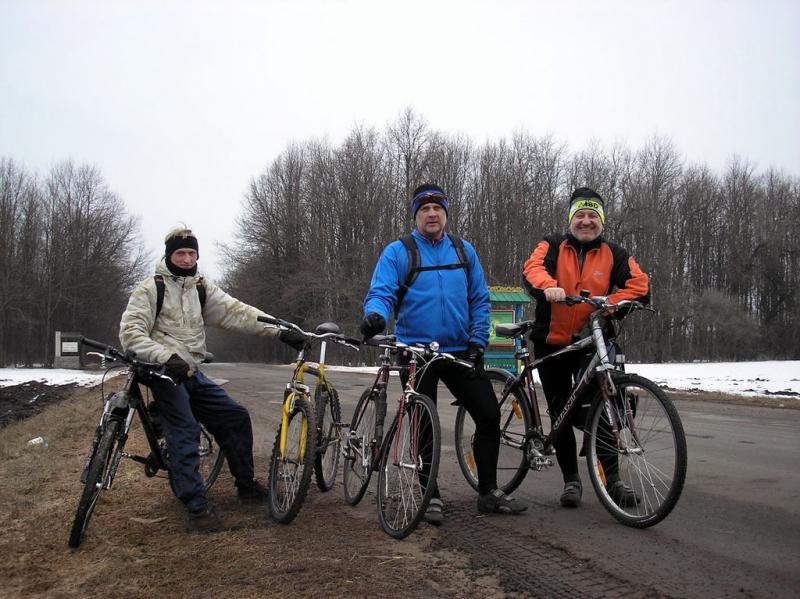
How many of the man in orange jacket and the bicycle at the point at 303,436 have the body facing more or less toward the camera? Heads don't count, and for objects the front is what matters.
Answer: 2

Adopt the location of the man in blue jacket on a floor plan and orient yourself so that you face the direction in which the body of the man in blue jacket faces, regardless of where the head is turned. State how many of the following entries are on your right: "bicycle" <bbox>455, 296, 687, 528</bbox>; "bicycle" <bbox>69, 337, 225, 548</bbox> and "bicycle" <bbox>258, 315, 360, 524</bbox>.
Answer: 2

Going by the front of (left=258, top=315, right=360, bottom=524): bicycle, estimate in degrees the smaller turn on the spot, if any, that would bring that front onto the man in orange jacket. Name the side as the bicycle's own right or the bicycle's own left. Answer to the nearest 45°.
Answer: approximately 90° to the bicycle's own left

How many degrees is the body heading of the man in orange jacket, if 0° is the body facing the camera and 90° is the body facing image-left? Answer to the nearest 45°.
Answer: approximately 0°

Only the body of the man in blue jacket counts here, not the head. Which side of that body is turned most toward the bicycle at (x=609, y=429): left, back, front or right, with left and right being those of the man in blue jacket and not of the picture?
left
